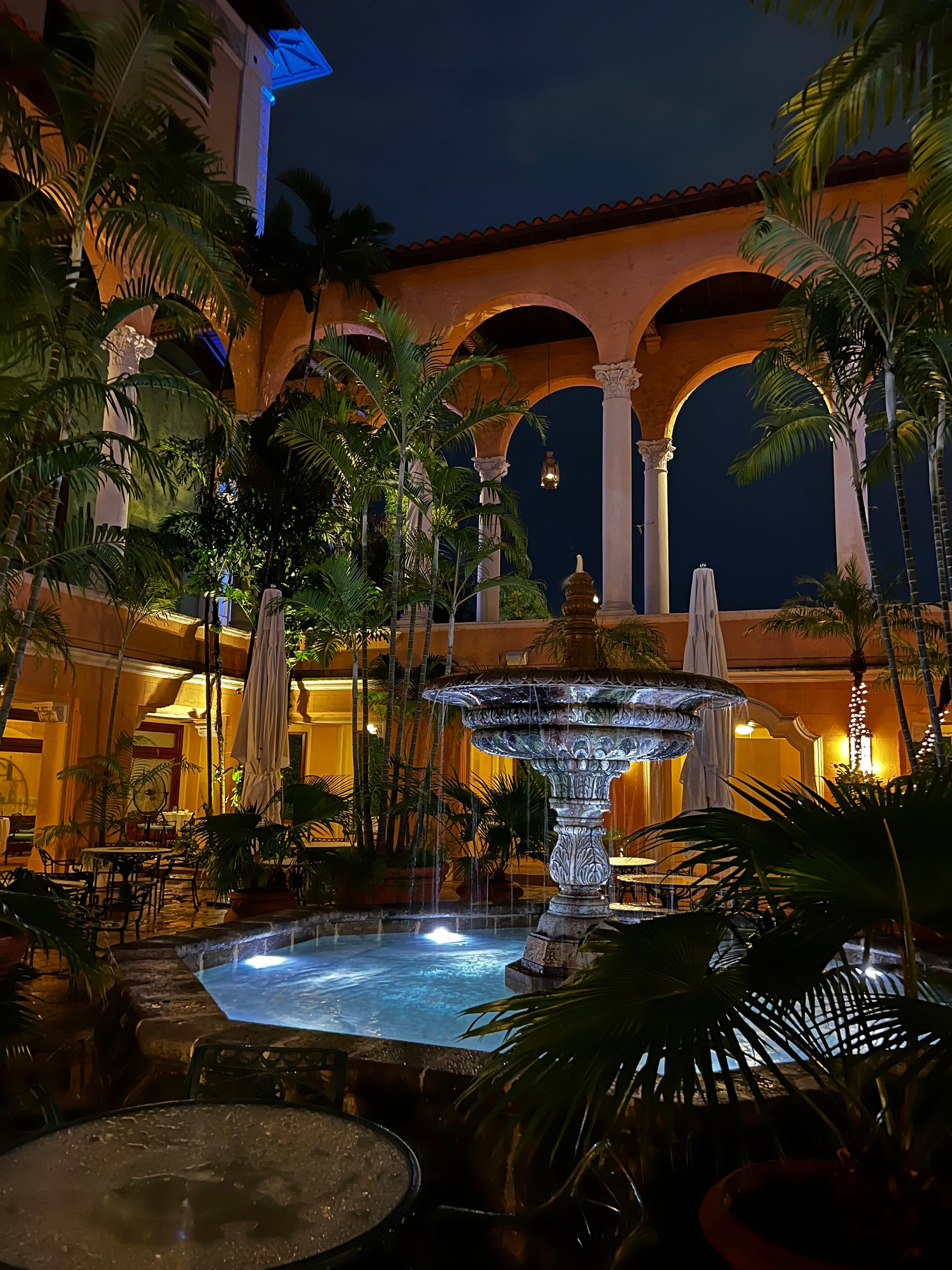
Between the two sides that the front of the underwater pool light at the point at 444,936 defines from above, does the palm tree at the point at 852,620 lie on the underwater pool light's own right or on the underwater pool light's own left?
on the underwater pool light's own left

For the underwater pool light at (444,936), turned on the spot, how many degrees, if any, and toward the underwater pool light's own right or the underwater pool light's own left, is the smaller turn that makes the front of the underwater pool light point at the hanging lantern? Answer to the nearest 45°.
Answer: approximately 180°

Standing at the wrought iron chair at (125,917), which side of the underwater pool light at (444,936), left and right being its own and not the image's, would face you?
right

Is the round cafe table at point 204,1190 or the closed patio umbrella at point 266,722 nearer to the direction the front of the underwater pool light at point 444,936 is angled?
the round cafe table

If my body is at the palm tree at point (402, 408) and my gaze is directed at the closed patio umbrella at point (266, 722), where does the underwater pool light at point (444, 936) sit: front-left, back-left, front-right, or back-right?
back-left

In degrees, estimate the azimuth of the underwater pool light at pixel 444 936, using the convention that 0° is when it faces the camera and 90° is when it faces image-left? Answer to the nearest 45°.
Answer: approximately 0°

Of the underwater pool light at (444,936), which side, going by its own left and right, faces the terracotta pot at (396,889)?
back
